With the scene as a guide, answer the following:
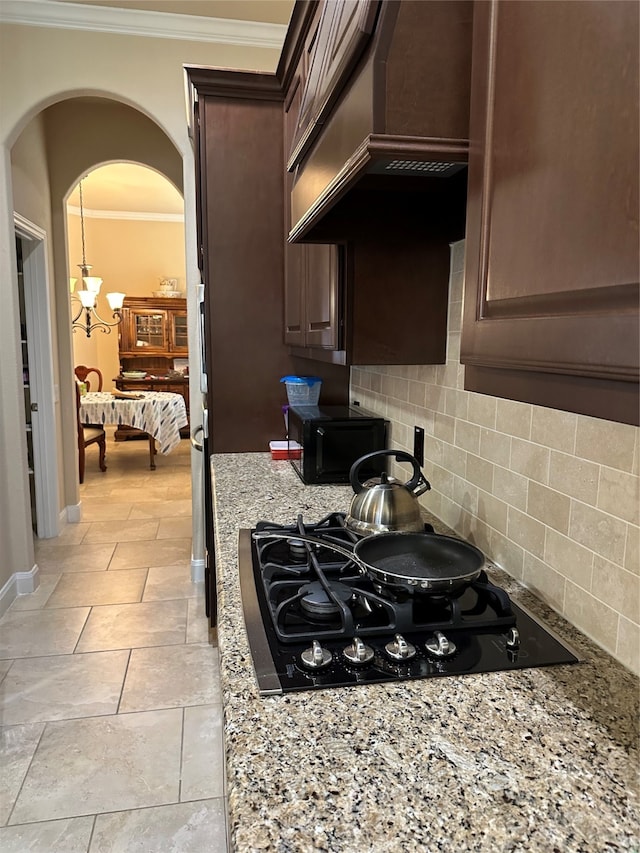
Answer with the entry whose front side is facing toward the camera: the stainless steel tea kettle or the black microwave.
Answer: the black microwave

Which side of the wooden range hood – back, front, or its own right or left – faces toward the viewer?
left

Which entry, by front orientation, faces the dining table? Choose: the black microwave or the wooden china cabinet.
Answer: the wooden china cabinet

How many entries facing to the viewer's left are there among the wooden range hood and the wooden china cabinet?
1

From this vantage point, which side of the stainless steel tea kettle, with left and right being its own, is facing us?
right

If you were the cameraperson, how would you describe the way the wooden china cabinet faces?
facing the viewer

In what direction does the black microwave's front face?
toward the camera

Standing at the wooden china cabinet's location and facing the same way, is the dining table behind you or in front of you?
in front

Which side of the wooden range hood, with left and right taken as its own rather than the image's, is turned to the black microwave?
right

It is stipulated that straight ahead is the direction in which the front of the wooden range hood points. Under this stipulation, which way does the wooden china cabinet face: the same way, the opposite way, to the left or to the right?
to the left

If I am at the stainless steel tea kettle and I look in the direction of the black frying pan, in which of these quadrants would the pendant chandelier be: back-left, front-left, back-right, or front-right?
back-right
